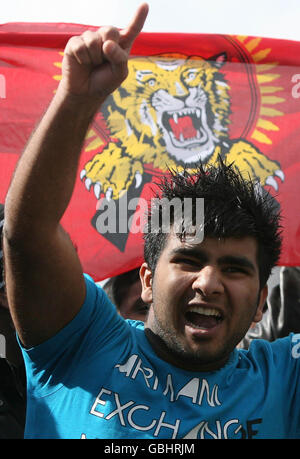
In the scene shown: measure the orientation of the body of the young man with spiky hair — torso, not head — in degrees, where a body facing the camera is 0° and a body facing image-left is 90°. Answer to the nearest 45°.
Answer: approximately 0°

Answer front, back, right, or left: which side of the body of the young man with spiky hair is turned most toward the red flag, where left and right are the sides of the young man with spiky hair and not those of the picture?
back

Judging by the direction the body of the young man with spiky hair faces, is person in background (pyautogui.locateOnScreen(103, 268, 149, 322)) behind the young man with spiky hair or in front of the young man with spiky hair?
behind

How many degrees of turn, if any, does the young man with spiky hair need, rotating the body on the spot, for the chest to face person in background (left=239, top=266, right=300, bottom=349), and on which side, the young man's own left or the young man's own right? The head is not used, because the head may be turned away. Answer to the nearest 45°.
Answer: approximately 180°
